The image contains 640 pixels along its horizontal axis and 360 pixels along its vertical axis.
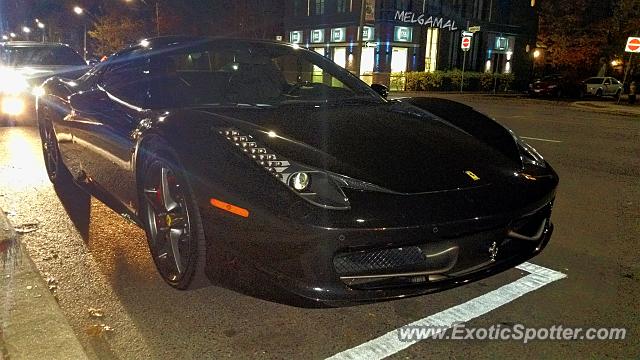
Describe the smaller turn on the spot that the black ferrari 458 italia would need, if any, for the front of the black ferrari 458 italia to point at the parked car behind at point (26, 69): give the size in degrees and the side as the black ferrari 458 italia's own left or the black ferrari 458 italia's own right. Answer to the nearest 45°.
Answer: approximately 180°

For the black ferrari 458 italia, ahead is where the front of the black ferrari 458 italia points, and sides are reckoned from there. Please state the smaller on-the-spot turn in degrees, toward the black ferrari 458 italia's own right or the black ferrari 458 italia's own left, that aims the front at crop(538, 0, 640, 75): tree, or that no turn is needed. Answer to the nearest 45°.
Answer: approximately 90° to the black ferrari 458 italia's own left

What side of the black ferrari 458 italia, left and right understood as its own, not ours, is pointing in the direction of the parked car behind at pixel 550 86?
left

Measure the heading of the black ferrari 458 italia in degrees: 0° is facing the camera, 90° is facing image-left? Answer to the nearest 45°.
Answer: approximately 315°

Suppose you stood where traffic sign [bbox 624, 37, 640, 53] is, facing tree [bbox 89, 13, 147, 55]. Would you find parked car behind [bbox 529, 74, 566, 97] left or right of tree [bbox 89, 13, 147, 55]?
right

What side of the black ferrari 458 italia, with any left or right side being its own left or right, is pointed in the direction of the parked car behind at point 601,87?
left
